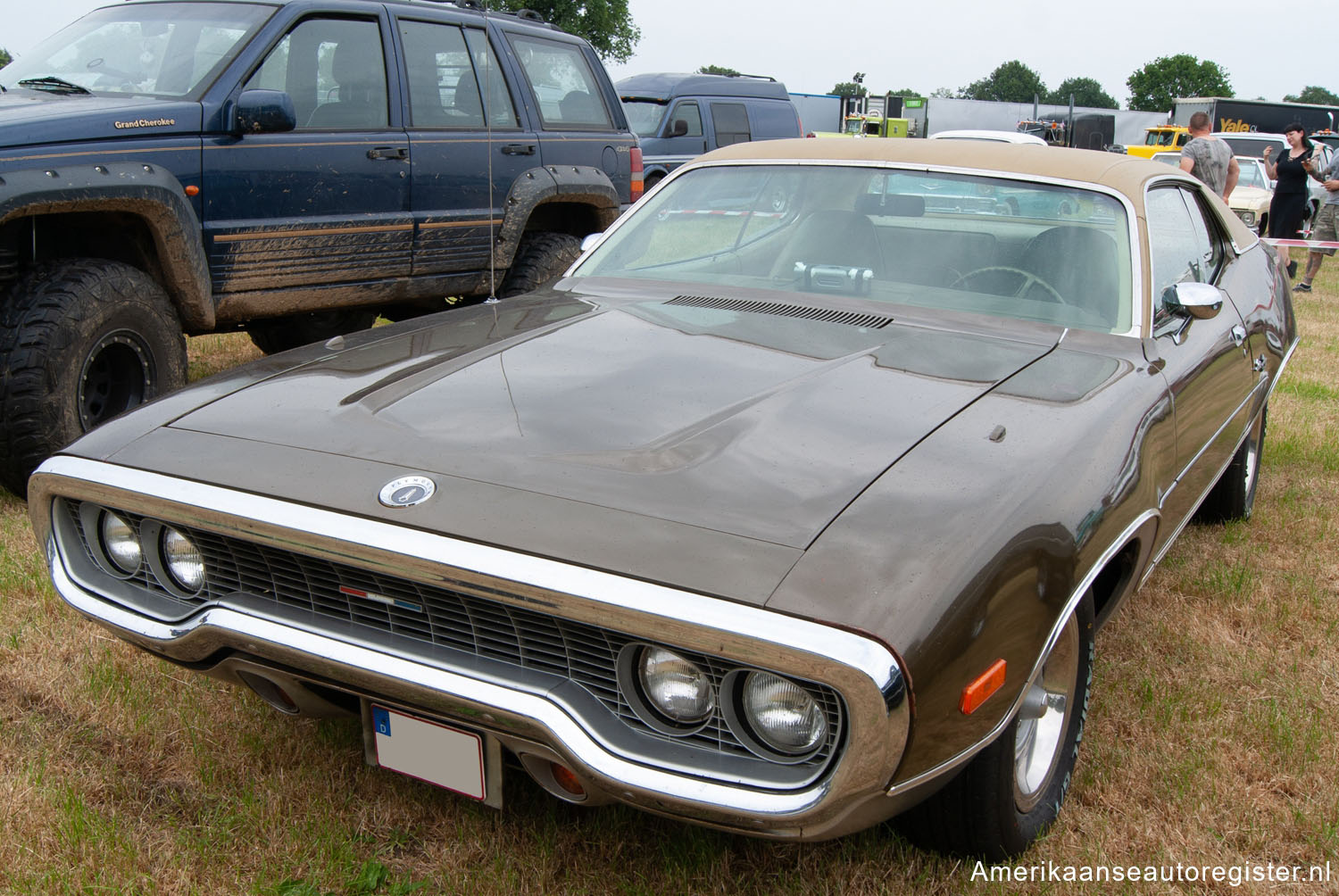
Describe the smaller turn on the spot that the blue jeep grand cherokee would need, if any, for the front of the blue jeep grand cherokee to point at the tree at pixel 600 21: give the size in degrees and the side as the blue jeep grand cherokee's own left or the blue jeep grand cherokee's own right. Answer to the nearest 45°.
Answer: approximately 135° to the blue jeep grand cherokee's own right

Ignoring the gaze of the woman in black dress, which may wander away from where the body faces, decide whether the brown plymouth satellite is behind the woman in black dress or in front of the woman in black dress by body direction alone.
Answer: in front

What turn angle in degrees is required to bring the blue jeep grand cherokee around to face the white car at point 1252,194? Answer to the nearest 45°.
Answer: approximately 180°

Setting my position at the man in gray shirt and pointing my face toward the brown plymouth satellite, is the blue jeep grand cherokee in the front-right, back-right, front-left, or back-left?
front-right

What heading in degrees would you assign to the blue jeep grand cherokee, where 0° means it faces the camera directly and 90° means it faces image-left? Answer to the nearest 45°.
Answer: approximately 45°

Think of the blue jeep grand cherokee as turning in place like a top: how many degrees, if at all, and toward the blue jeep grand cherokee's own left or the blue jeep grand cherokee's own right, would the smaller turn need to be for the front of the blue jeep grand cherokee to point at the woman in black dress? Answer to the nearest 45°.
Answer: approximately 180°

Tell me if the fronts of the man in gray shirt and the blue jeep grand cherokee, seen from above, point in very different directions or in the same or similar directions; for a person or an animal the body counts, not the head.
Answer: very different directions

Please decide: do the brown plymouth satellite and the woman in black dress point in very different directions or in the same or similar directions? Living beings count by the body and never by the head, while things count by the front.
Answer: same or similar directions
